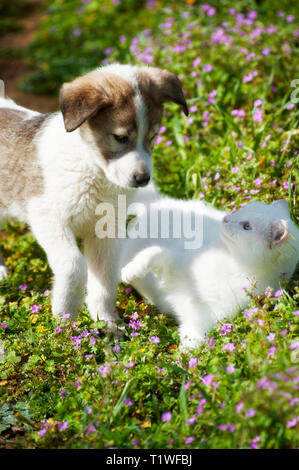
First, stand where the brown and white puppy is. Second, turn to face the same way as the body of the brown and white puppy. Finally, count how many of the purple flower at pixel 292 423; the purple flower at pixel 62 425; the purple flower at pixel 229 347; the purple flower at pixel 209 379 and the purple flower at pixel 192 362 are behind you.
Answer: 0

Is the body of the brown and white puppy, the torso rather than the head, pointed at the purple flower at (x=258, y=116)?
no

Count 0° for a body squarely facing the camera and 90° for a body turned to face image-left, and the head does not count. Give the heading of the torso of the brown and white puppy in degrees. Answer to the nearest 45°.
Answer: approximately 315°

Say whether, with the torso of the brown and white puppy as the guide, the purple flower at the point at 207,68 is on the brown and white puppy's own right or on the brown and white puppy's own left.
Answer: on the brown and white puppy's own left
